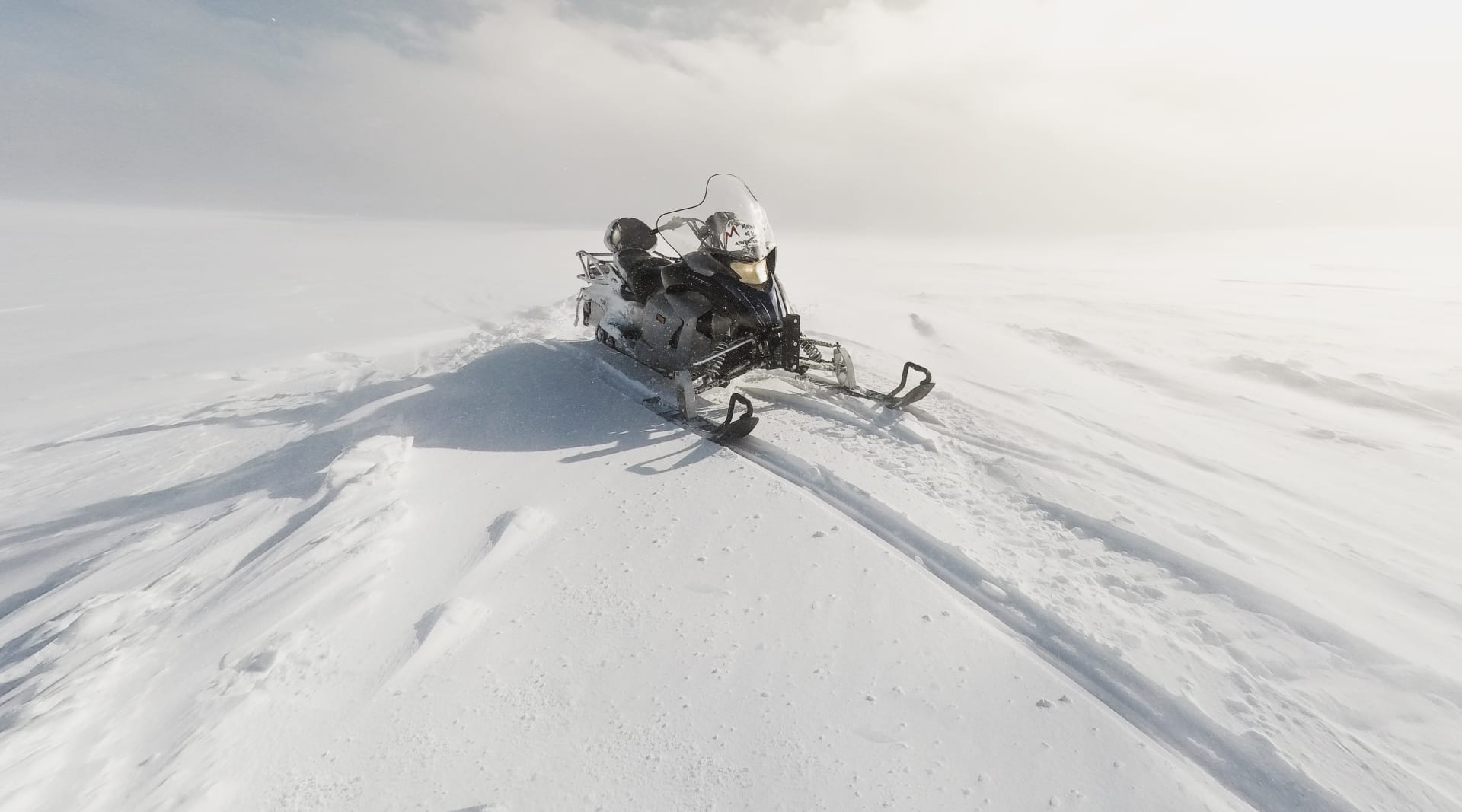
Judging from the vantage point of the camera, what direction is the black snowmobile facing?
facing the viewer and to the right of the viewer
